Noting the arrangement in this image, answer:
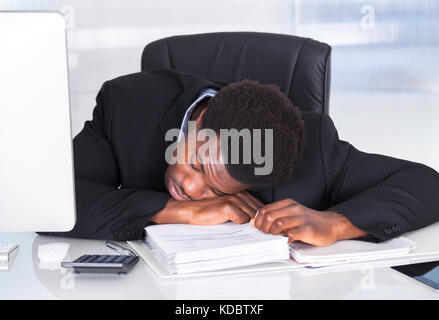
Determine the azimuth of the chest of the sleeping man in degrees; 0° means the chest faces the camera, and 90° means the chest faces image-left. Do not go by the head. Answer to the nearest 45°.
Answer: approximately 0°
